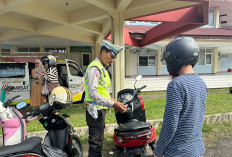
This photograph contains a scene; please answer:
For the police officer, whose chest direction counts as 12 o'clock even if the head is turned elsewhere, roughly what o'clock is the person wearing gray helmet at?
The person wearing gray helmet is roughly at 2 o'clock from the police officer.

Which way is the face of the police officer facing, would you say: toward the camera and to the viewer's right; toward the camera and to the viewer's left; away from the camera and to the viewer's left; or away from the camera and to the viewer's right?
toward the camera and to the viewer's right

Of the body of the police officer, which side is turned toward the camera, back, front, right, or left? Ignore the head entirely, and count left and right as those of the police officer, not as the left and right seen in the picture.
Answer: right

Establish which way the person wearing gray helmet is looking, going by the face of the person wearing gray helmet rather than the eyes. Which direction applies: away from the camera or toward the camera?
away from the camera
